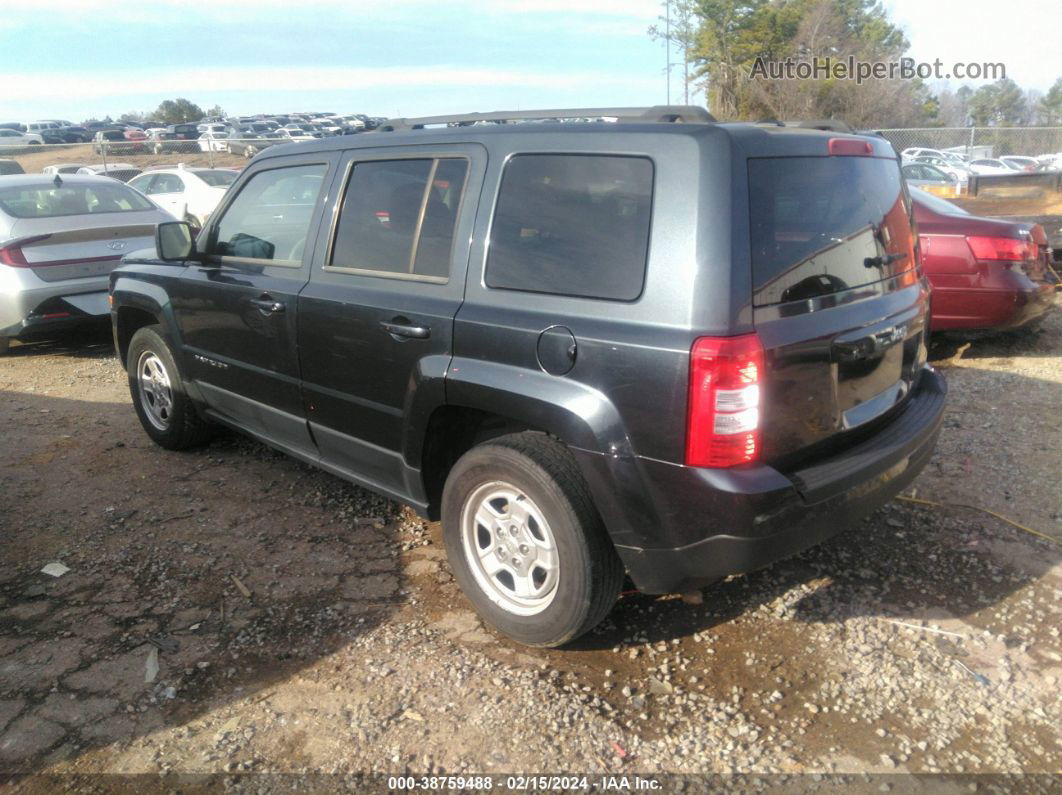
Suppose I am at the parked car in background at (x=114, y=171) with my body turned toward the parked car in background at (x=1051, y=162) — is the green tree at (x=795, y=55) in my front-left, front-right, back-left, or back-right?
front-left

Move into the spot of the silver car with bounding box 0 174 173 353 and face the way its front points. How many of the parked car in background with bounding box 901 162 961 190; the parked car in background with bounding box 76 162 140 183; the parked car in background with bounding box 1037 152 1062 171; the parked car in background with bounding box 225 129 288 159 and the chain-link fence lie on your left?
0

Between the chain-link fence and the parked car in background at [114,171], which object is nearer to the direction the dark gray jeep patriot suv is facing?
the parked car in background

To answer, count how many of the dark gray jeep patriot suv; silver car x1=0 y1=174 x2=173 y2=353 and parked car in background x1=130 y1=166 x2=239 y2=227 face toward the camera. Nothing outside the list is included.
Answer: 0

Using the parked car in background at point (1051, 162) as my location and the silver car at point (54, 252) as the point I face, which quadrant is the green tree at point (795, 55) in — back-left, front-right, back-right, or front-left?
back-right

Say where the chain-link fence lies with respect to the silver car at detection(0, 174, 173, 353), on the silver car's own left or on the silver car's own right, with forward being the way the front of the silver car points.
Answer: on the silver car's own right

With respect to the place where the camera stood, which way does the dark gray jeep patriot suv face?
facing away from the viewer and to the left of the viewer

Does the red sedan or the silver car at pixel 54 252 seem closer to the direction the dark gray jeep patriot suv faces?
the silver car

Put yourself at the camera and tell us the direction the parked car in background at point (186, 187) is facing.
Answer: facing away from the viewer and to the left of the viewer

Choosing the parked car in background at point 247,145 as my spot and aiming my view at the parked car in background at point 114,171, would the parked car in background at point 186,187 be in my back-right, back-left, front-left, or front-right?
front-left

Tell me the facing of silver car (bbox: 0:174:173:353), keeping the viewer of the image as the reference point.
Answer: facing away from the viewer and to the left of the viewer

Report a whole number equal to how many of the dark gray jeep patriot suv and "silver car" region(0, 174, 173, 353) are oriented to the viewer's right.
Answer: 0

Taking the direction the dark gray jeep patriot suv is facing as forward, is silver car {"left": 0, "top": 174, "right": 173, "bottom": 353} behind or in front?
in front

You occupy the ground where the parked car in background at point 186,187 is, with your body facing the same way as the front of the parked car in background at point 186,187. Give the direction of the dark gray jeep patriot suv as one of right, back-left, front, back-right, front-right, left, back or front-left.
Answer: back-left
